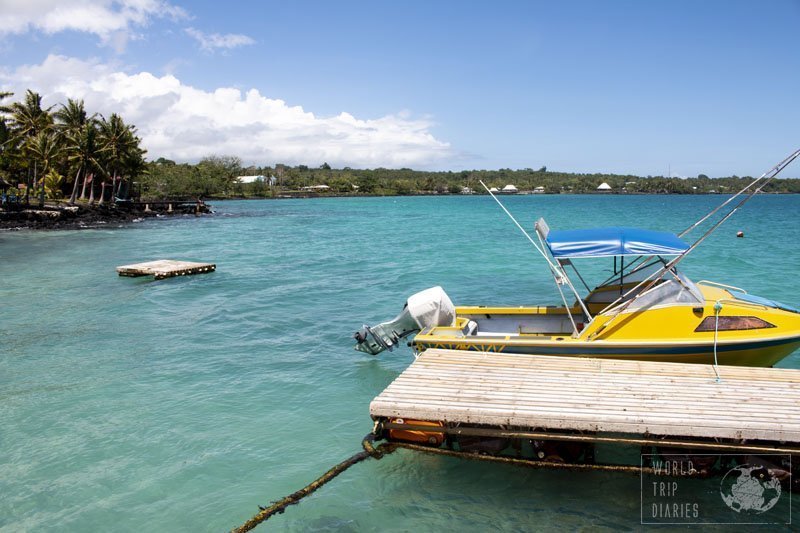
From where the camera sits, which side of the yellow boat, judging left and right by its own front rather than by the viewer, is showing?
right

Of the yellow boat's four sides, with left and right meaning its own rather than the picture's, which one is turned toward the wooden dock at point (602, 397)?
right
